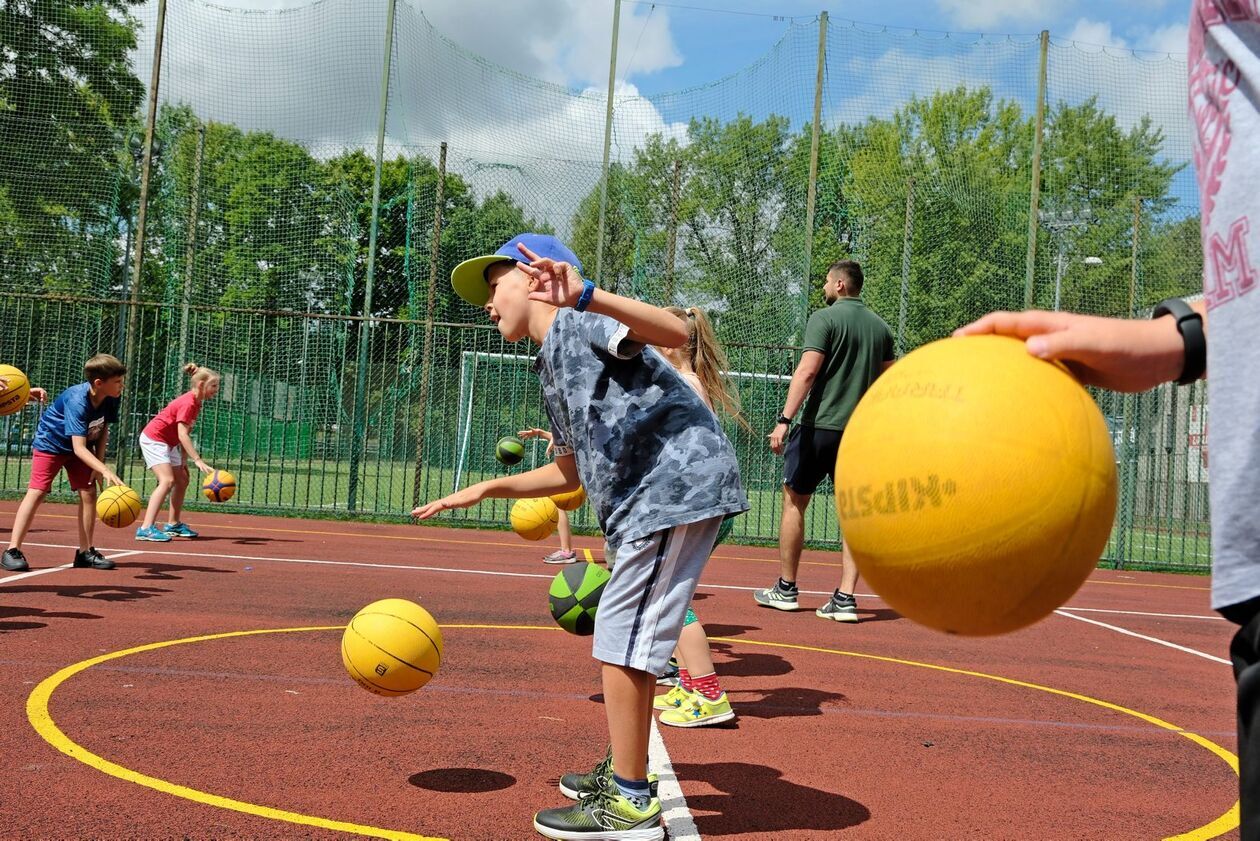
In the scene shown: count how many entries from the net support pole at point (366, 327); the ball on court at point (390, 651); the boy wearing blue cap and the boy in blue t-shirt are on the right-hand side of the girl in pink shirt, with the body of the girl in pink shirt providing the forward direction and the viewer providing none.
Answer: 3

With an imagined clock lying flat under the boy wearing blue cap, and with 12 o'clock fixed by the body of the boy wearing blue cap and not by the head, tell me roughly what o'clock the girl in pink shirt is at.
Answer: The girl in pink shirt is roughly at 2 o'clock from the boy wearing blue cap.

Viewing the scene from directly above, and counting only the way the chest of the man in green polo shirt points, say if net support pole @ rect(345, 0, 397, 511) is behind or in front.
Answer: in front

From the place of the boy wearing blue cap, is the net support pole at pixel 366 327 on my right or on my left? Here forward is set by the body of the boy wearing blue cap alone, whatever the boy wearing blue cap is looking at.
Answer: on my right

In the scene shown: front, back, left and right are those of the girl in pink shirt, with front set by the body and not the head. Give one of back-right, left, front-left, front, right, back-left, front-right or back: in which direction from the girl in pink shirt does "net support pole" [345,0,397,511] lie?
front-left

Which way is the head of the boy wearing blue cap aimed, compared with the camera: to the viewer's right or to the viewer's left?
to the viewer's left

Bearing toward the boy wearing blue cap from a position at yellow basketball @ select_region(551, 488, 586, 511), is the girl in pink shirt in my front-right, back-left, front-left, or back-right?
back-right

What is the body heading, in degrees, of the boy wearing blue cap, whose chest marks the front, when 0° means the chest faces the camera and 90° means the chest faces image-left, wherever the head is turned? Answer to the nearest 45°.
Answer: approximately 90°

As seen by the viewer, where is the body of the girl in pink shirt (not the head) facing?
to the viewer's right

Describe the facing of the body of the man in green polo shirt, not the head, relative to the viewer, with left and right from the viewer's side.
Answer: facing away from the viewer and to the left of the viewer

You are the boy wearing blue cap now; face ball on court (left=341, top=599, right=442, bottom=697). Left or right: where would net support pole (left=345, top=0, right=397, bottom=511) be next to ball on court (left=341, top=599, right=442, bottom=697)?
right

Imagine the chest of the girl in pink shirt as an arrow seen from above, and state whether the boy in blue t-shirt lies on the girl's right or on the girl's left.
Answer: on the girl's right

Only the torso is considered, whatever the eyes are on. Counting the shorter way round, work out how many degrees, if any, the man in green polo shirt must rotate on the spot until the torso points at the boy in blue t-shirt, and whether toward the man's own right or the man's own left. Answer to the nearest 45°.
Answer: approximately 45° to the man's own left

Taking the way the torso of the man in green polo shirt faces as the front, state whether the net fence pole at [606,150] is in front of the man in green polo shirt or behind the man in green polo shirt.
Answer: in front
